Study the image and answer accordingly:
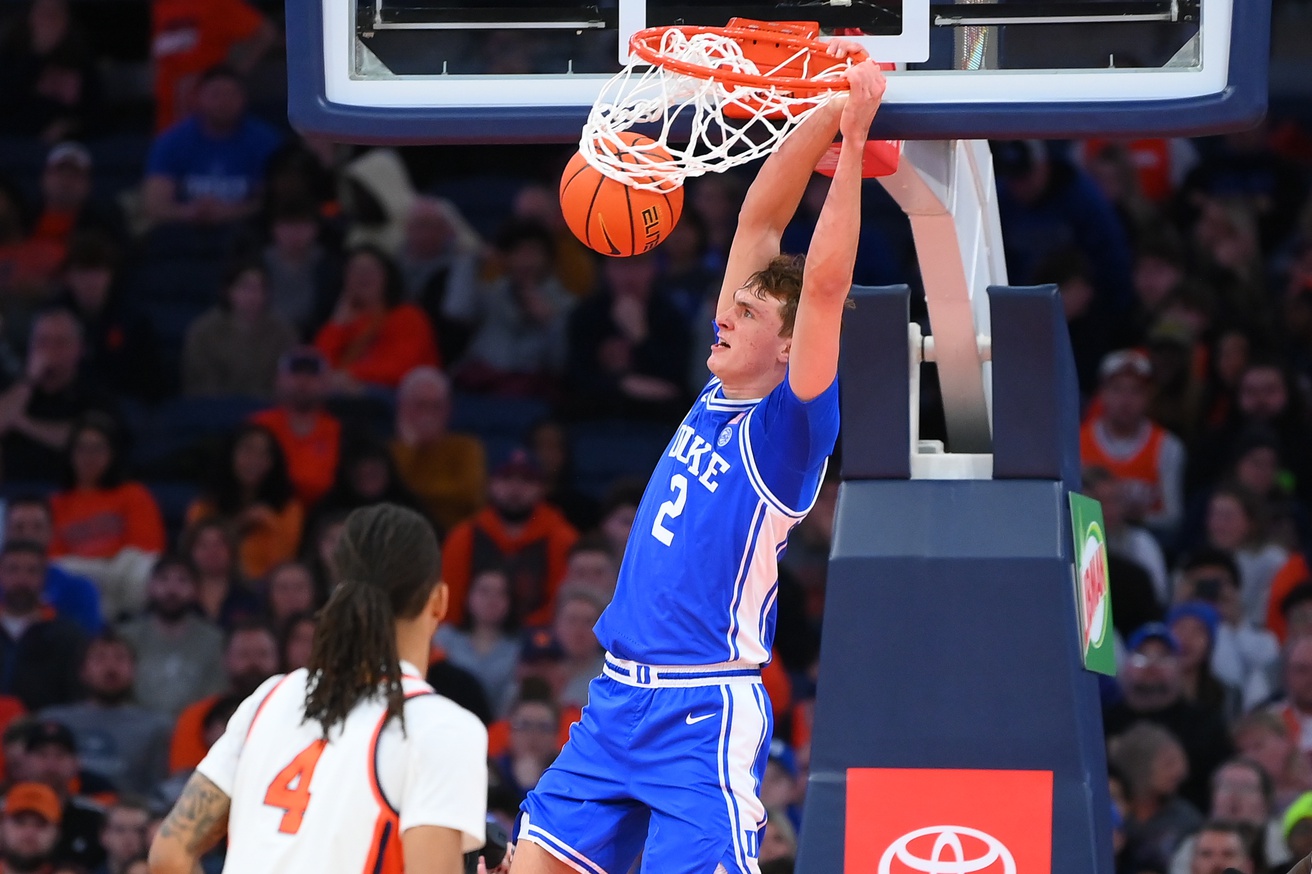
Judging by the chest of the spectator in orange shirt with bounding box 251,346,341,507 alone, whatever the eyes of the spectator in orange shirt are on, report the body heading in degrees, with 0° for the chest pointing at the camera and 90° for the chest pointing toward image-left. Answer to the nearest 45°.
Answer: approximately 0°

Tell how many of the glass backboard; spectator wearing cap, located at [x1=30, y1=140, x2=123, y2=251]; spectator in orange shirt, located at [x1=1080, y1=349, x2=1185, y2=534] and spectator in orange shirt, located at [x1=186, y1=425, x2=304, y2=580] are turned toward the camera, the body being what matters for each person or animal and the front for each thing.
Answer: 4

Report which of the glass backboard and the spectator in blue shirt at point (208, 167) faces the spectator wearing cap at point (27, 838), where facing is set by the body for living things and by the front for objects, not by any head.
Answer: the spectator in blue shirt

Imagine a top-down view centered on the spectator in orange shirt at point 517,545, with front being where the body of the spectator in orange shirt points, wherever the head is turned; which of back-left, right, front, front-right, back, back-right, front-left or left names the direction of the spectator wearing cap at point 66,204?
back-right

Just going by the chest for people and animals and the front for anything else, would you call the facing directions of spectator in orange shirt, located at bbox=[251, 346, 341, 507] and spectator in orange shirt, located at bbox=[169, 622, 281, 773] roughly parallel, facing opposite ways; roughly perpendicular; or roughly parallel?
roughly parallel

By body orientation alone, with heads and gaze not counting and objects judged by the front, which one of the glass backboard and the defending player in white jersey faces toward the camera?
the glass backboard

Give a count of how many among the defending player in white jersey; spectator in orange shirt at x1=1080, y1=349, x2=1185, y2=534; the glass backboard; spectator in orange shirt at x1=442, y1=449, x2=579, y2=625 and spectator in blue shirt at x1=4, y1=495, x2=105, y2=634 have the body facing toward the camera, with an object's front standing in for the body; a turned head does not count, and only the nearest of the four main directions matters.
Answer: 4

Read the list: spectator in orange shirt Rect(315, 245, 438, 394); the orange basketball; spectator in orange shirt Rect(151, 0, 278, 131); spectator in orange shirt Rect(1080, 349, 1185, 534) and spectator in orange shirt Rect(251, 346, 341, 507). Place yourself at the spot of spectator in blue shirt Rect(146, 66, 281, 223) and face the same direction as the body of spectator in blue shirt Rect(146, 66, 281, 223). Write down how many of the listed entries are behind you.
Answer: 1

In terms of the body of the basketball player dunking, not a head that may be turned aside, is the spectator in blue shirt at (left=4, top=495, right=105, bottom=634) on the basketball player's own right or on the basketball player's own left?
on the basketball player's own right

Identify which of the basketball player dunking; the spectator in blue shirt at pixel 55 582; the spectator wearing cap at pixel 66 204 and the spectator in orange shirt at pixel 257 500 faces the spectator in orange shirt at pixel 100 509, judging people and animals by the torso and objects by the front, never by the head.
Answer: the spectator wearing cap

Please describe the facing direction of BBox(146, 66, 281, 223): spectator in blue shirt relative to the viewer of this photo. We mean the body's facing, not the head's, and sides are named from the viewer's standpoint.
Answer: facing the viewer

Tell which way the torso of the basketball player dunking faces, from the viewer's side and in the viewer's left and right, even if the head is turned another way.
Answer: facing the viewer and to the left of the viewer

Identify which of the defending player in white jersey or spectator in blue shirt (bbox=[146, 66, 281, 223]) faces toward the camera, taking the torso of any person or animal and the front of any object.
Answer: the spectator in blue shirt

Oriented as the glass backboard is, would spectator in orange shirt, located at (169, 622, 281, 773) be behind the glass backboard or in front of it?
behind

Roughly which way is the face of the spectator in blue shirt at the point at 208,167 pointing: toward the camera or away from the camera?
toward the camera

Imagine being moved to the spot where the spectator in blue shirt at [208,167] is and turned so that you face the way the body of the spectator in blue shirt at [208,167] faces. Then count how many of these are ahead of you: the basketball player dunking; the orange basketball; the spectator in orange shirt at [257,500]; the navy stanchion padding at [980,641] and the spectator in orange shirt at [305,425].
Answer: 5

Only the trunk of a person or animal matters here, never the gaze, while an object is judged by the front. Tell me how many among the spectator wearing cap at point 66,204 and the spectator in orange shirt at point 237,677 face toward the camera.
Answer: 2

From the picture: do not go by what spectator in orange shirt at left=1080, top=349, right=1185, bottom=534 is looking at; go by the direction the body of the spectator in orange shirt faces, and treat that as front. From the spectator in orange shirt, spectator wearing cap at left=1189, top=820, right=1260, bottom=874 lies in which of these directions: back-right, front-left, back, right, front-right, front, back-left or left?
front

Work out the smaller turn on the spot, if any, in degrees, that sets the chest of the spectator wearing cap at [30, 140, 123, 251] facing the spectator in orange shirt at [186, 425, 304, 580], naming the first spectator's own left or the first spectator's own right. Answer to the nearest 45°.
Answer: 0° — they already face them
